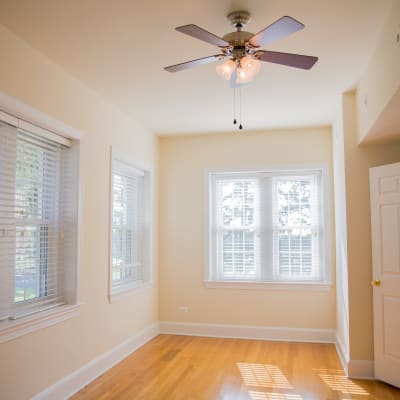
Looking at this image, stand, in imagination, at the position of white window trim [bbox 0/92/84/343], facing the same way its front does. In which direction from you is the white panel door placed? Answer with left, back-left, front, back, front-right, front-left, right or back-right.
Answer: front

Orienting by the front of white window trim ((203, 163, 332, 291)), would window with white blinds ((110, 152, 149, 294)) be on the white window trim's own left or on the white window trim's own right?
on the white window trim's own right

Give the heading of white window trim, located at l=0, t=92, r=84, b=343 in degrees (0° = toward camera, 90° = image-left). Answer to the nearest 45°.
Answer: approximately 270°

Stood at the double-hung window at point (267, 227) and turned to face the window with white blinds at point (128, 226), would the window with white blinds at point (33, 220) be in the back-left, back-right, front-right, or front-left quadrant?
front-left

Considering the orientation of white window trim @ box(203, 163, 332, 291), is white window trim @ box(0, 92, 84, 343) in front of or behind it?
in front

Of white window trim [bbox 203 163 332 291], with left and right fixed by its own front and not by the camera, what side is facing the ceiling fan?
front

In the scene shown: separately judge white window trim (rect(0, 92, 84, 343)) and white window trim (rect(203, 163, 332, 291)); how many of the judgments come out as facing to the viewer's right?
1

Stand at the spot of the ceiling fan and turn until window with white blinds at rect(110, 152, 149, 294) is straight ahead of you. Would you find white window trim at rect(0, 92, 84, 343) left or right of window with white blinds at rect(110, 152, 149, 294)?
left

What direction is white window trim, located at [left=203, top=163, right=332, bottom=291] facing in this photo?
toward the camera

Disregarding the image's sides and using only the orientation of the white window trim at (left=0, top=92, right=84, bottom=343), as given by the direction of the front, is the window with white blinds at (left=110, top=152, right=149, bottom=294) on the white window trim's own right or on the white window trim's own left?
on the white window trim's own left

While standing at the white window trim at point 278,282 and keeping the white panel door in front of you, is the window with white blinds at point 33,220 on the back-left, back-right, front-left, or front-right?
front-right
